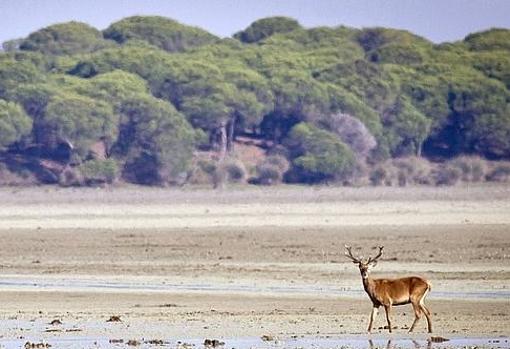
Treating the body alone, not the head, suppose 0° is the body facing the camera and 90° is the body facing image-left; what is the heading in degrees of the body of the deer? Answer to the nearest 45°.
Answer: approximately 90°
